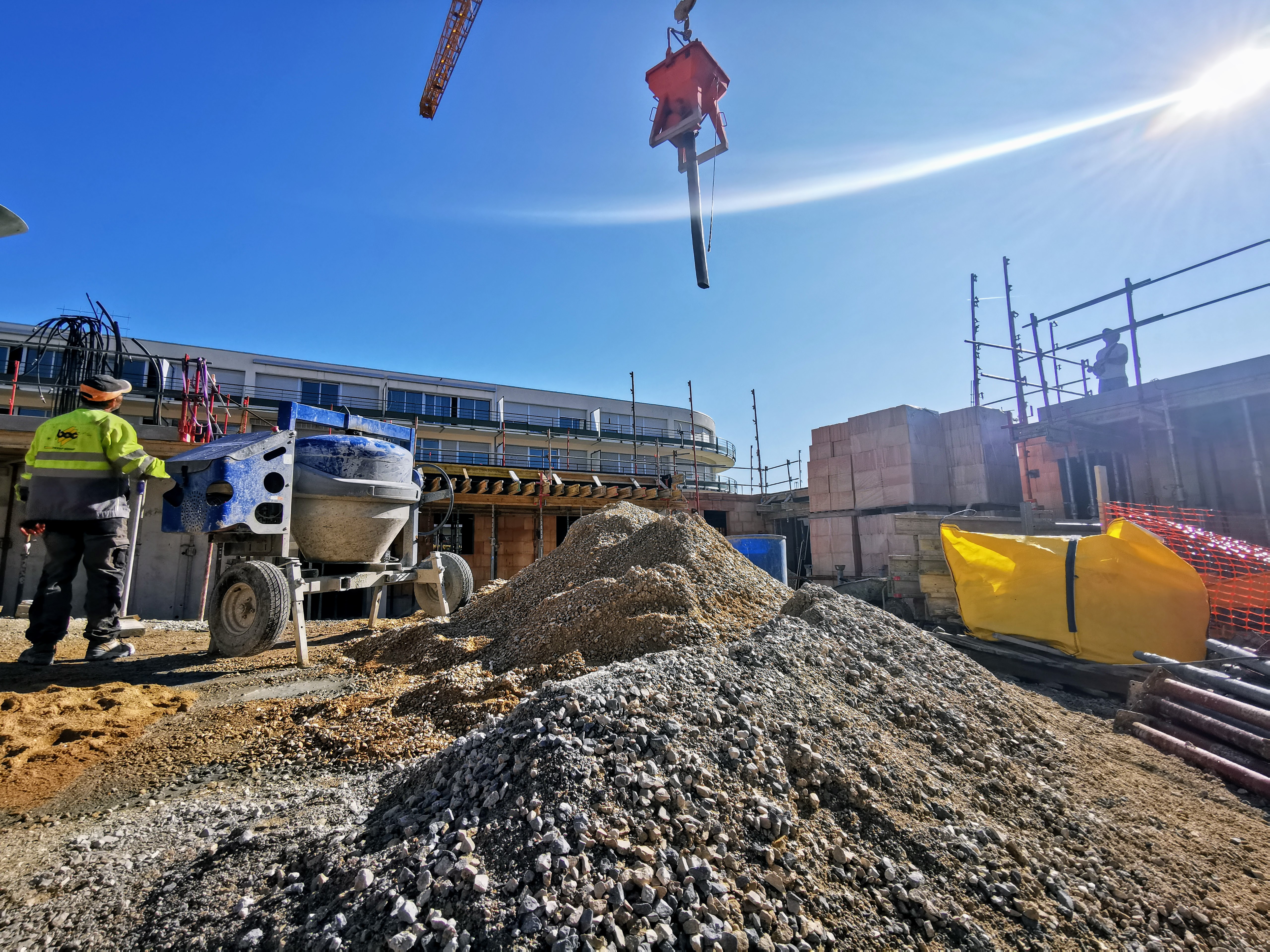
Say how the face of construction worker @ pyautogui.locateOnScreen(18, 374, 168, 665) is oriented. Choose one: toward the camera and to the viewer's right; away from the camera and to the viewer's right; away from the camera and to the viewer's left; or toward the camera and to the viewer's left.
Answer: away from the camera and to the viewer's right

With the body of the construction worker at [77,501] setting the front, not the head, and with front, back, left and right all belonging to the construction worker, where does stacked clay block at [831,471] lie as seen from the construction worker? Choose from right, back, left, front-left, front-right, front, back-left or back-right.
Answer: front-right

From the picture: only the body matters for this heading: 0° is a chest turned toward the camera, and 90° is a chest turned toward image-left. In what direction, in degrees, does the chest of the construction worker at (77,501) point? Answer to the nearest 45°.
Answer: approximately 225°

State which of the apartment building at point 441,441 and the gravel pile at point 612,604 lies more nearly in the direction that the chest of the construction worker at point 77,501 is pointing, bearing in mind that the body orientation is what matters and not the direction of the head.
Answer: the apartment building

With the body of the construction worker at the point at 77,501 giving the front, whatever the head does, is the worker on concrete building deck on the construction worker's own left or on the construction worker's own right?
on the construction worker's own right

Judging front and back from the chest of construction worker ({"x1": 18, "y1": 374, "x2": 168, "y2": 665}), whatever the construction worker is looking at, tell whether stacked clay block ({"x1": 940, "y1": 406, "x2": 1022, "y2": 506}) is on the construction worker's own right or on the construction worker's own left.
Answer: on the construction worker's own right

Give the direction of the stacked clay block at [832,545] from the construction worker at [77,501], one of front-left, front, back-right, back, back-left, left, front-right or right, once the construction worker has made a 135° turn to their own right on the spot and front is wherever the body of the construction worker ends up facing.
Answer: left

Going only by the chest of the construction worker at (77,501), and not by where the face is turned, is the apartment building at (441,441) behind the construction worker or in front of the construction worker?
in front

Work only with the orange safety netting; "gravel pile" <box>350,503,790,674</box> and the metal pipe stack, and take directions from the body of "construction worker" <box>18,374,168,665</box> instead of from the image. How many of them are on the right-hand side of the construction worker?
3

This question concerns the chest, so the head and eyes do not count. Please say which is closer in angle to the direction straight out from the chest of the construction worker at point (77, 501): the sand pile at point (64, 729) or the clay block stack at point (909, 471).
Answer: the clay block stack

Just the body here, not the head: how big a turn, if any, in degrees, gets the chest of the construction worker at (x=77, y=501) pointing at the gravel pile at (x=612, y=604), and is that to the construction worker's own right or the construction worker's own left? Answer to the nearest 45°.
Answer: approximately 90° to the construction worker's own right

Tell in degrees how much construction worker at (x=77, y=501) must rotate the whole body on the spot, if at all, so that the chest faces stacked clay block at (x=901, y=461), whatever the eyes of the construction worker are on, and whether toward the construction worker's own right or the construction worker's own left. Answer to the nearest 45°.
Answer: approximately 45° to the construction worker's own right

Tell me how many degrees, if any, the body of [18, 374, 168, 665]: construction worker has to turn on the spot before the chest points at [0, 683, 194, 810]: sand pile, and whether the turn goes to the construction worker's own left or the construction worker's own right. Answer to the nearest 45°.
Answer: approximately 135° to the construction worker's own right

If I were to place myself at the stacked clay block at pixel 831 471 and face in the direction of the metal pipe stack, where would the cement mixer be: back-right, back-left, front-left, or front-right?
front-right

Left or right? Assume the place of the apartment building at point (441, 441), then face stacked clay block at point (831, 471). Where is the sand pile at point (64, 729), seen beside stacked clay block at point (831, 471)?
right

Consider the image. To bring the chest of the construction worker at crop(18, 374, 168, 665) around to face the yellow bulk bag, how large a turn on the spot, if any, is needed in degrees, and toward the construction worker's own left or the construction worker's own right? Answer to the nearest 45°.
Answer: approximately 90° to the construction worker's own right

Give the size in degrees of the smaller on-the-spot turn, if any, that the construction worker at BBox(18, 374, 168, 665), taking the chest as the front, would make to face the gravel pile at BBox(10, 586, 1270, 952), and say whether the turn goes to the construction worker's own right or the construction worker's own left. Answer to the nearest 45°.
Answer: approximately 135° to the construction worker's own right

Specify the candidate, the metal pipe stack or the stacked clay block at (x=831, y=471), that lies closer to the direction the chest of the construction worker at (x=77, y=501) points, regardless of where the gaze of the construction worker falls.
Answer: the stacked clay block
